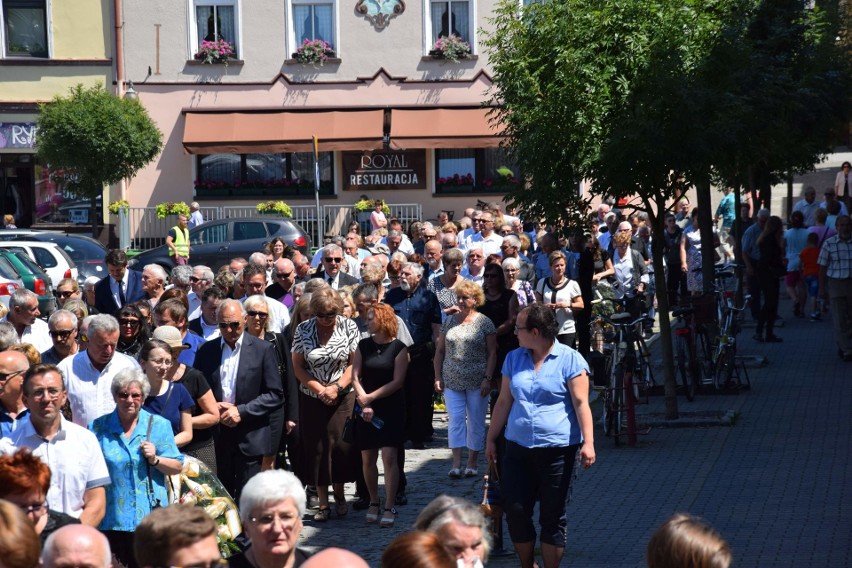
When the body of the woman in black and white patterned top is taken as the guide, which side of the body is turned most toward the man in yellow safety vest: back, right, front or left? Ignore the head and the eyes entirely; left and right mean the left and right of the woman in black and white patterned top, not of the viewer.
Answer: back

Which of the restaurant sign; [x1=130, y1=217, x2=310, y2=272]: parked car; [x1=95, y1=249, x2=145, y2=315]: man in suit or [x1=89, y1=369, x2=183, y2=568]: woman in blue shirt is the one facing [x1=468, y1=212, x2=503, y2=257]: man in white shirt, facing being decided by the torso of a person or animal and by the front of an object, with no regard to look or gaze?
the restaurant sign

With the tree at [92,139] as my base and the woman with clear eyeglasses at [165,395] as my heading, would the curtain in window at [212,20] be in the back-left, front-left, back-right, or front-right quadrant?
back-left

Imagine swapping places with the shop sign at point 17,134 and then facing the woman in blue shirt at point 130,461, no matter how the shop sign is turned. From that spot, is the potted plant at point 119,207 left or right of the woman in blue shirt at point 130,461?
left

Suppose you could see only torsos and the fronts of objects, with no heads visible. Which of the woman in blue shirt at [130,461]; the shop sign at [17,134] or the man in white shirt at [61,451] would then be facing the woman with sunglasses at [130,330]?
the shop sign

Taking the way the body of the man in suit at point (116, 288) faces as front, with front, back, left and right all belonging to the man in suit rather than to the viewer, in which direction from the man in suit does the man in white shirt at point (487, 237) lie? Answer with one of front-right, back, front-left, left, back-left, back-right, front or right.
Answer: back-left

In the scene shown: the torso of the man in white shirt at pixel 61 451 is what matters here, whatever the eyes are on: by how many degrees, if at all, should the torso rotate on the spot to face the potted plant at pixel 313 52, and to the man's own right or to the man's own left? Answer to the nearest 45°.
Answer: approximately 180°

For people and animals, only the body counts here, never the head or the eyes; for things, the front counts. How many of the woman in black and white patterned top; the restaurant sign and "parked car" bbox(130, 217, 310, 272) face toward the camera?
2

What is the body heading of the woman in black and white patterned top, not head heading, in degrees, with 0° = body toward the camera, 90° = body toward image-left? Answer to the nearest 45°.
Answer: approximately 0°

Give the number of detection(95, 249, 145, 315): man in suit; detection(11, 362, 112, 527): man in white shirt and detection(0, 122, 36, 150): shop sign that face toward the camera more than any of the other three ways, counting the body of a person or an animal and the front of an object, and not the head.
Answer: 3

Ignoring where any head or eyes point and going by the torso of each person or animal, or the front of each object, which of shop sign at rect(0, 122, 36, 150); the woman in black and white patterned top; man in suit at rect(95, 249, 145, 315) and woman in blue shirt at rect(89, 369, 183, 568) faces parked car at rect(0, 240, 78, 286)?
the shop sign

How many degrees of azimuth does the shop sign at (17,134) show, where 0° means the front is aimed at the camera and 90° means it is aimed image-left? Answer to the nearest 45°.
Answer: approximately 0°

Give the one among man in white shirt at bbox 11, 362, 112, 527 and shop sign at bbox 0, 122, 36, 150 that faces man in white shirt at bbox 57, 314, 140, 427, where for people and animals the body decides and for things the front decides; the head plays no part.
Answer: the shop sign

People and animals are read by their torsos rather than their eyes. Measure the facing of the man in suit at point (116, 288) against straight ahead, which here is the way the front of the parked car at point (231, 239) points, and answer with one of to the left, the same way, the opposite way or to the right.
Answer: to the left

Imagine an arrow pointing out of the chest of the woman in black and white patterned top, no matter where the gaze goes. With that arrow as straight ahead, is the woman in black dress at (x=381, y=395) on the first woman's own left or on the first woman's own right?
on the first woman's own left
